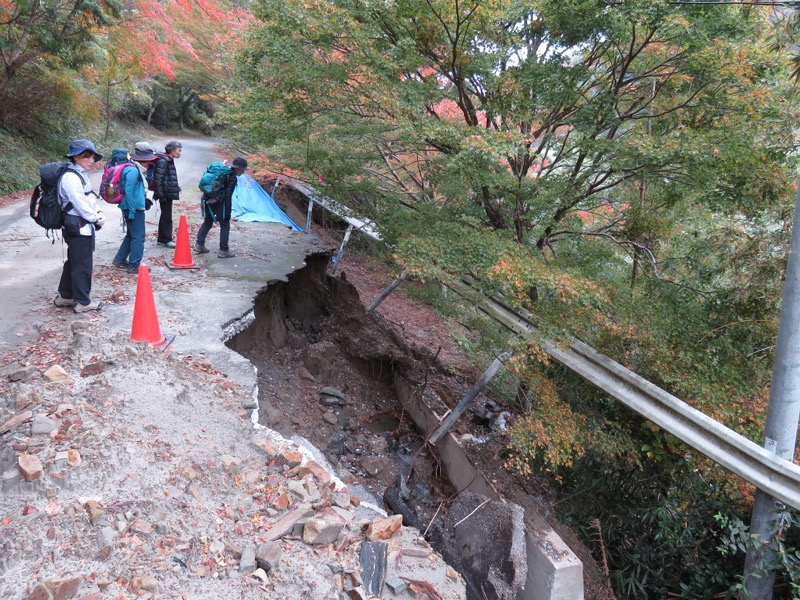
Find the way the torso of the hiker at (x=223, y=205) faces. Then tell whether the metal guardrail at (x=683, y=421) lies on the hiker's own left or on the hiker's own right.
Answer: on the hiker's own right

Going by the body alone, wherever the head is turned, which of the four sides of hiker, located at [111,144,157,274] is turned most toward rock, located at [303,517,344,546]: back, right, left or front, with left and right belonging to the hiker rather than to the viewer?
right

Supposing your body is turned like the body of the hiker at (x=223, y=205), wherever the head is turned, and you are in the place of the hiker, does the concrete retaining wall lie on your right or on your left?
on your right

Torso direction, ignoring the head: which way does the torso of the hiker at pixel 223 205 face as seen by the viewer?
to the viewer's right

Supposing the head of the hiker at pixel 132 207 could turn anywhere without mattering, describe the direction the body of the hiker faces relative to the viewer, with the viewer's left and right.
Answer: facing to the right of the viewer

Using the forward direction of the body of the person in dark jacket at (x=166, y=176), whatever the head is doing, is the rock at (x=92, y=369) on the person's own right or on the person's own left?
on the person's own right

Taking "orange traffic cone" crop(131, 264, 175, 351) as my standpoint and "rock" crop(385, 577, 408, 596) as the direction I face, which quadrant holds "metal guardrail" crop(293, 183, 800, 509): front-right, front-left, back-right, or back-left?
front-left

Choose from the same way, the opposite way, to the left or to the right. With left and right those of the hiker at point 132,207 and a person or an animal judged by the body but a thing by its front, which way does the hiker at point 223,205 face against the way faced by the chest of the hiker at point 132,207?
the same way

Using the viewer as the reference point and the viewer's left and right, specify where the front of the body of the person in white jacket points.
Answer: facing to the right of the viewer
